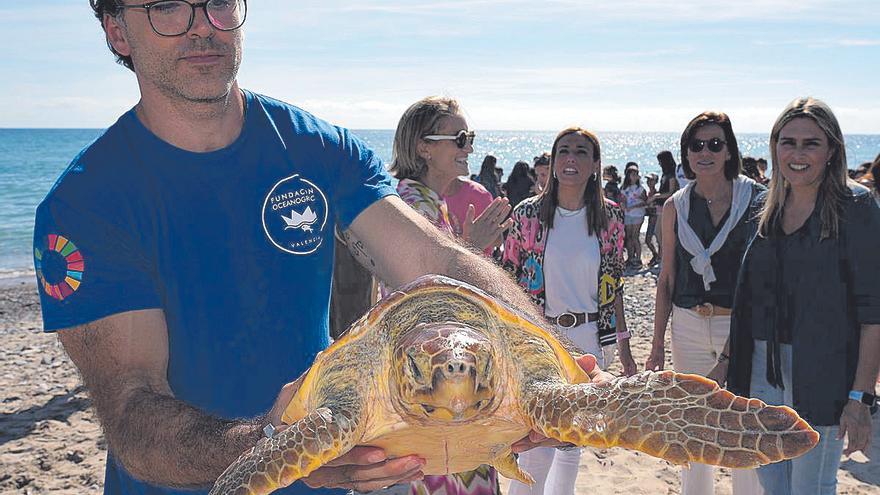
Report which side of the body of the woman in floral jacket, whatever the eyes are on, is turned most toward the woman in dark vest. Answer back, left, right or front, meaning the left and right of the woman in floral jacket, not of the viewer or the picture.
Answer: left

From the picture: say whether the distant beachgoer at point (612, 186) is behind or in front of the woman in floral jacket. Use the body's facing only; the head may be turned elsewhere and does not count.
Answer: behind

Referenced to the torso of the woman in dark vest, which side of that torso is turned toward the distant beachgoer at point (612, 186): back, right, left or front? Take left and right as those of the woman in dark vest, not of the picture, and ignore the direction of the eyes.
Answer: back

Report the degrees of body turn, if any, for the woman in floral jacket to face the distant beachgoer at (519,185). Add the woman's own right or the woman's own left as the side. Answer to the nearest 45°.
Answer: approximately 180°

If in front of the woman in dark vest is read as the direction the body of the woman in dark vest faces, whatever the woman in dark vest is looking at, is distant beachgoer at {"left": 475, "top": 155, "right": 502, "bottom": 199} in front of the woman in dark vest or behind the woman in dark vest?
behind

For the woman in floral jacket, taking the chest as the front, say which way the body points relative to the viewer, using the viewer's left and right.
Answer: facing the viewer

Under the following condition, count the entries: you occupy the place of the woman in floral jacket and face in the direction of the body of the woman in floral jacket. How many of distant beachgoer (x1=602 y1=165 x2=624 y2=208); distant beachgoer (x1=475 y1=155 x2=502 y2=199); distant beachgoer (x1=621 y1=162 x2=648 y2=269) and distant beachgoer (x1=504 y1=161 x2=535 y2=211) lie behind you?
4

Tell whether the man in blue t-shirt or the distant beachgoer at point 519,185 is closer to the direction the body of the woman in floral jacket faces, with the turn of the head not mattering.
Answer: the man in blue t-shirt

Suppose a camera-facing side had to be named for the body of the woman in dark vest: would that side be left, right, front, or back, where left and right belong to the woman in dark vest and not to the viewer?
front

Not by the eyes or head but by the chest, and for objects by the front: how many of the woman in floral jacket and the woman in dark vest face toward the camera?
2

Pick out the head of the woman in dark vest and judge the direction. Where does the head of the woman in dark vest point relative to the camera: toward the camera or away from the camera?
toward the camera
